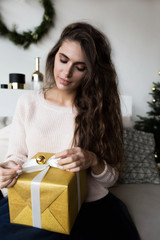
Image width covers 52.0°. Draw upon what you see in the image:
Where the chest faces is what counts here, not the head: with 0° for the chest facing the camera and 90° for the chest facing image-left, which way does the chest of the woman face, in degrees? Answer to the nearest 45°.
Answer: approximately 45°

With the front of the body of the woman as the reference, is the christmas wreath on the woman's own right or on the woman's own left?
on the woman's own right
